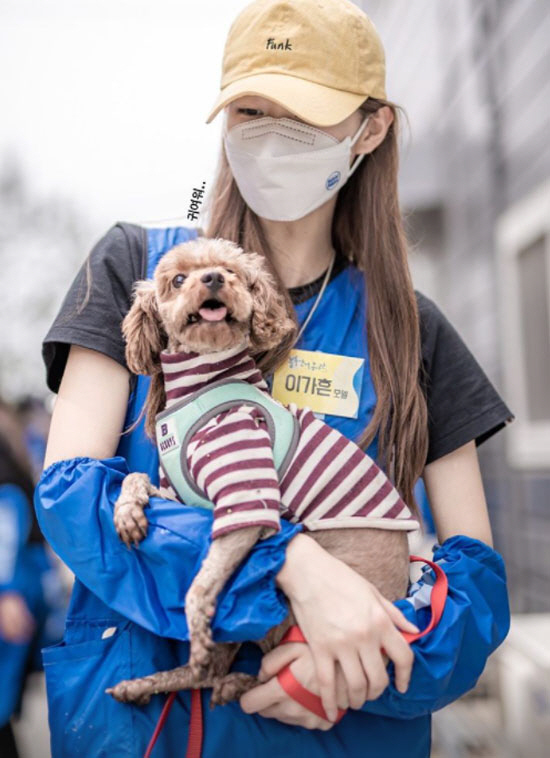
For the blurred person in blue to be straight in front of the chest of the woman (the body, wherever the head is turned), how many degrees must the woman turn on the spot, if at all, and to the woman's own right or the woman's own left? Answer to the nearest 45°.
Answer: approximately 135° to the woman's own right

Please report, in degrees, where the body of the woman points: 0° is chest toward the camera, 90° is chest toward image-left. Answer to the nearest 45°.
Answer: approximately 0°
